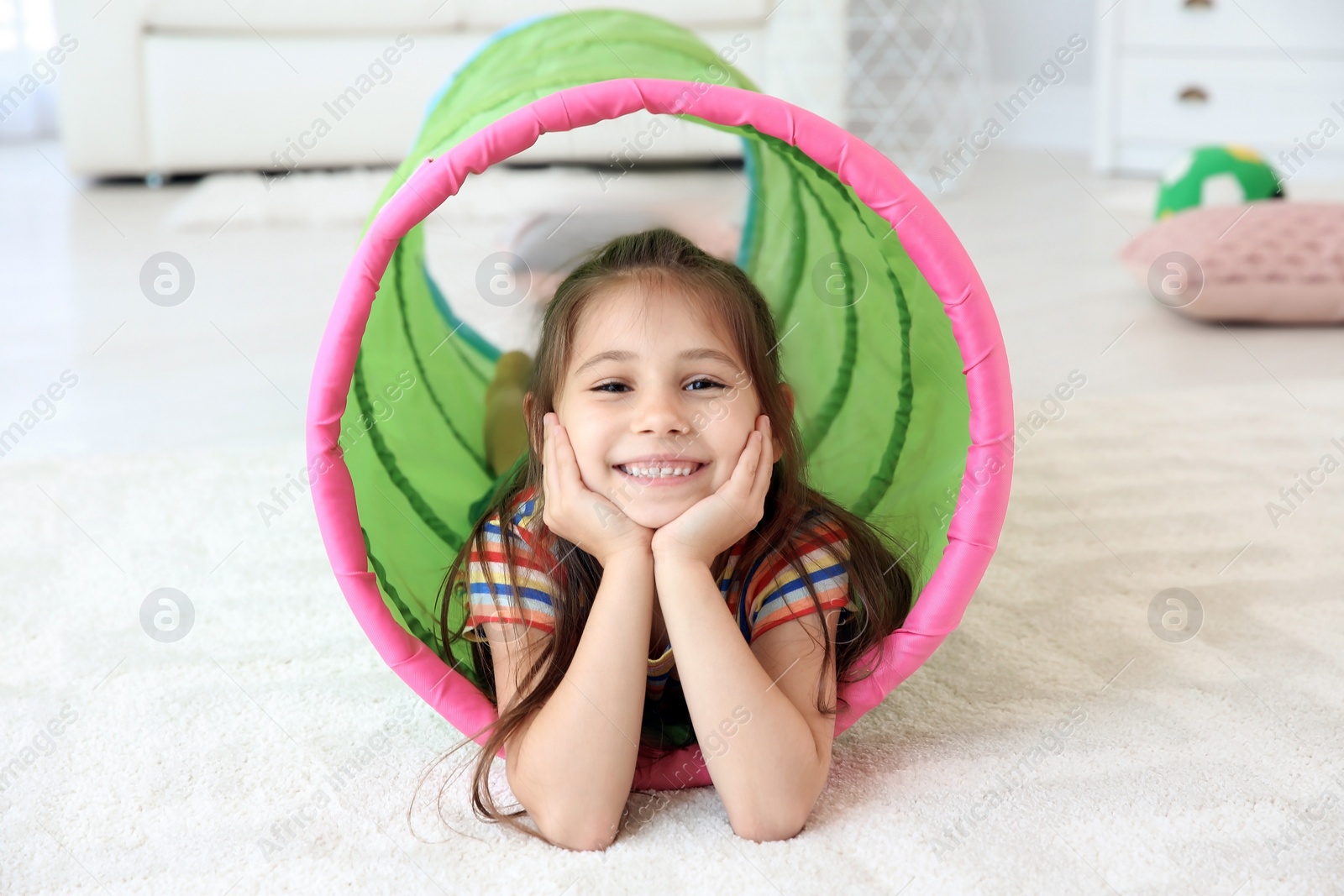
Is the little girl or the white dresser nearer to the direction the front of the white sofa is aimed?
the little girl

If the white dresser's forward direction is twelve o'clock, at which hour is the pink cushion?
The pink cushion is roughly at 12 o'clock from the white dresser.

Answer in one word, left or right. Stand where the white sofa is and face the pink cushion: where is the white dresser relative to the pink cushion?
left

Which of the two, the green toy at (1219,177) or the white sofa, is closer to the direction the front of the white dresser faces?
the green toy

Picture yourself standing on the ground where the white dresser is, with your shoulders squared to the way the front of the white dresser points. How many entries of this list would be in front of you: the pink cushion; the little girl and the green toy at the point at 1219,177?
3

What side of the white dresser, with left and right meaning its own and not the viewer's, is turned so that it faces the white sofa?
right

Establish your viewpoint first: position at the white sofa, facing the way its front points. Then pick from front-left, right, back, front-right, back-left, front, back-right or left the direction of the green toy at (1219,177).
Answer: front-left

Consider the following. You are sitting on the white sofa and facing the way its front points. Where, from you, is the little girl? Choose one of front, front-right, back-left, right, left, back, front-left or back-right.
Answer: front

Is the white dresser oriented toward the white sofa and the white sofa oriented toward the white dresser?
no

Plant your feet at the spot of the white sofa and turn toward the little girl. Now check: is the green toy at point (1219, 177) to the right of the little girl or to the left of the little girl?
left

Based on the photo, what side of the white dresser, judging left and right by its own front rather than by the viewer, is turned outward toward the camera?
front

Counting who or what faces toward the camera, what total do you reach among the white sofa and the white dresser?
2

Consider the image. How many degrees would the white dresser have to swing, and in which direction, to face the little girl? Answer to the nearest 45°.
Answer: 0° — it already faces them

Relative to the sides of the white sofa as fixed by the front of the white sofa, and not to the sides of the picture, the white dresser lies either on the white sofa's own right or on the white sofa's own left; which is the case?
on the white sofa's own left

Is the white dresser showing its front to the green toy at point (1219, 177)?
yes

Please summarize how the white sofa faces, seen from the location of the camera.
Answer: facing the viewer

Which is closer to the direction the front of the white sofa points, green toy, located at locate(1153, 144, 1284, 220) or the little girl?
the little girl
